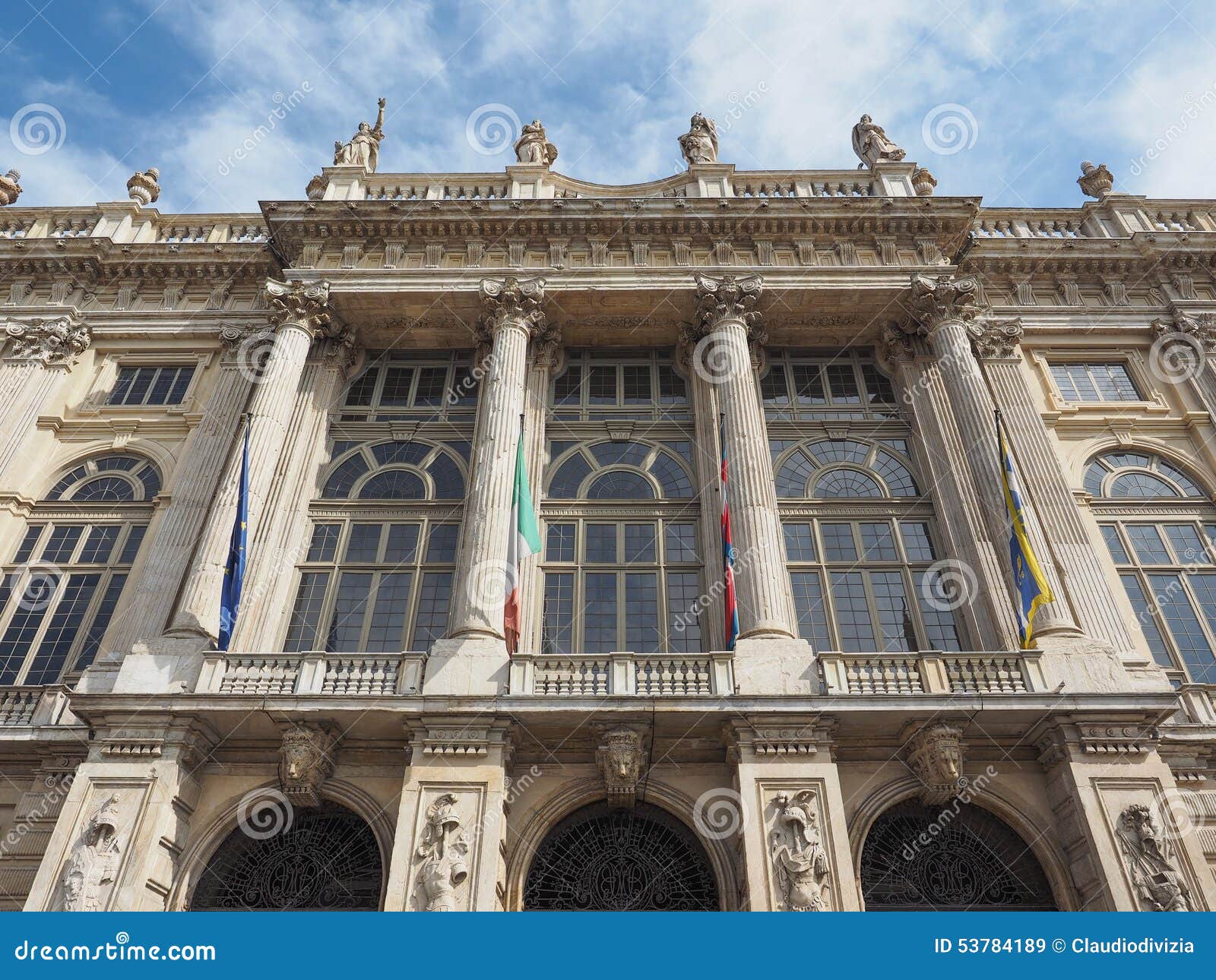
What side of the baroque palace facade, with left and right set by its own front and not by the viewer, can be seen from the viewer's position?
front
